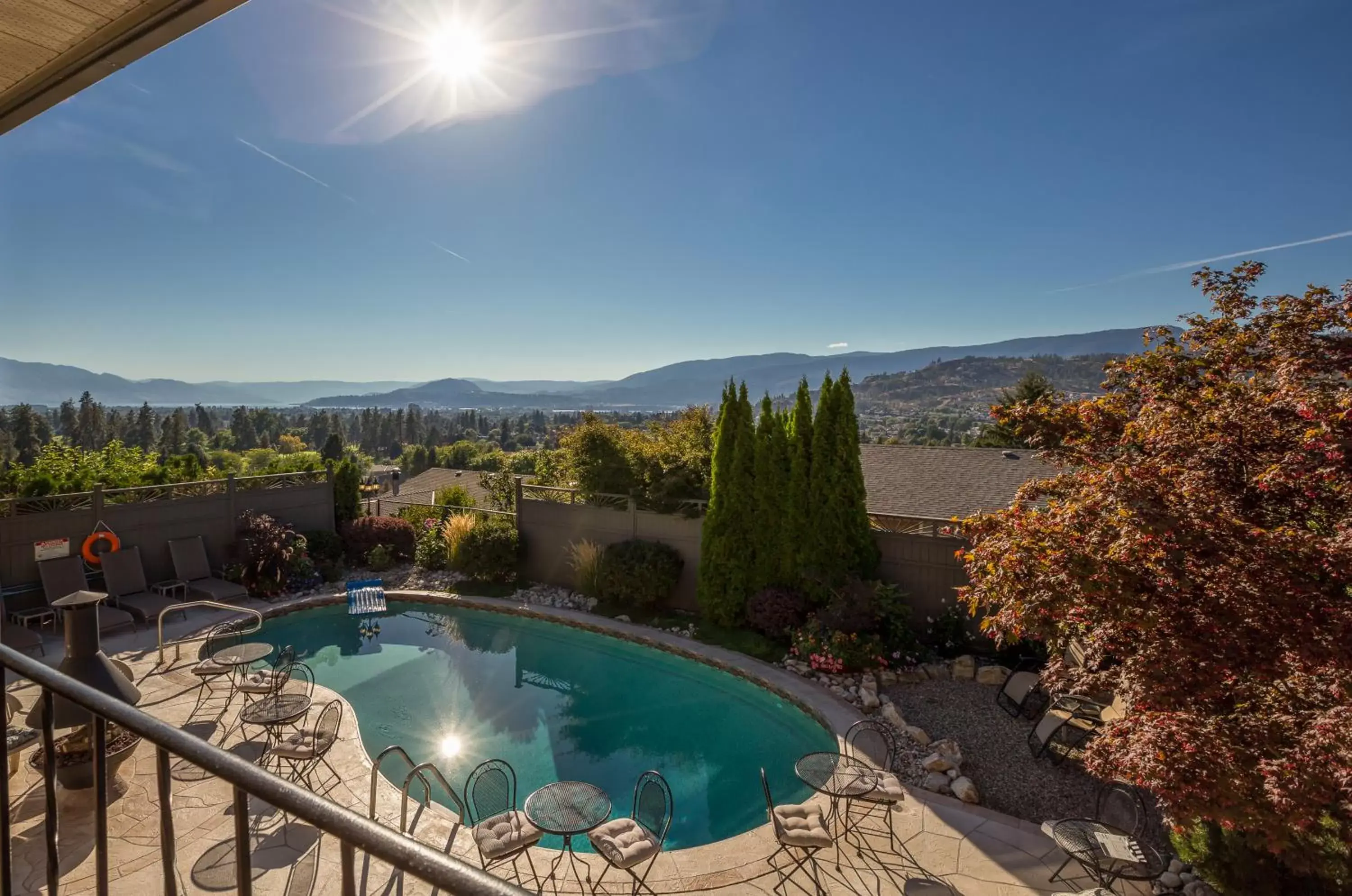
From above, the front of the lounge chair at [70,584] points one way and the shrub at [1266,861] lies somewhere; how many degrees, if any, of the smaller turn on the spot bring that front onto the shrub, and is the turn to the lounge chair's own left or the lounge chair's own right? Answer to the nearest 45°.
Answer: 0° — it already faces it

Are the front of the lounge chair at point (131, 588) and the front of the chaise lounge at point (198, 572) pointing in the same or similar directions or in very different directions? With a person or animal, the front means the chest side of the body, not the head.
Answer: same or similar directions

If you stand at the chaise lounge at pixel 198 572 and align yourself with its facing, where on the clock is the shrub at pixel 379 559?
The shrub is roughly at 10 o'clock from the chaise lounge.

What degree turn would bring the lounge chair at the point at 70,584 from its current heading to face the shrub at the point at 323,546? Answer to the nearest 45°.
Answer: approximately 45° to its left

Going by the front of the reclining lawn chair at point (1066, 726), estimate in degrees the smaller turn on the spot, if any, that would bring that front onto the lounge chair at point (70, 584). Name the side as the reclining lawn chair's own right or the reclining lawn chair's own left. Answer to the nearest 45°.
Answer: approximately 45° to the reclining lawn chair's own right

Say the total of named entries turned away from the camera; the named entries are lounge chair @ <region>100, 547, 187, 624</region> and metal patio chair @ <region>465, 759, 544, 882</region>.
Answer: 0

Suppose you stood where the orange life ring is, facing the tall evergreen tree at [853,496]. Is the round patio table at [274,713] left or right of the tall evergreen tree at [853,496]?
right

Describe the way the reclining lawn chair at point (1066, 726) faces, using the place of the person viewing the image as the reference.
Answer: facing the viewer and to the left of the viewer

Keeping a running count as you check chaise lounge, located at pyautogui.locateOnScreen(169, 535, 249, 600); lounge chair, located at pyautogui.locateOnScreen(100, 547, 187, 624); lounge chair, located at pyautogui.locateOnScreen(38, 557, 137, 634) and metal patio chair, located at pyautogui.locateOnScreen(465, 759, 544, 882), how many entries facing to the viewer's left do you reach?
0

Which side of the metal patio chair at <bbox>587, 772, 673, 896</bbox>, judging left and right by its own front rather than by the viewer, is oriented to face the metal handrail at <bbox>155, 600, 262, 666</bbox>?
right

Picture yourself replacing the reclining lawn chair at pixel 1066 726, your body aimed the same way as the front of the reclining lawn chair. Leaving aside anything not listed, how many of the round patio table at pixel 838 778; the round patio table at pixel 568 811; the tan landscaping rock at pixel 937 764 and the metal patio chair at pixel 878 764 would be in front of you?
4

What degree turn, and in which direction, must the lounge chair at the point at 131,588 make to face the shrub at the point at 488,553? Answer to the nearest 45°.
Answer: approximately 45° to its left

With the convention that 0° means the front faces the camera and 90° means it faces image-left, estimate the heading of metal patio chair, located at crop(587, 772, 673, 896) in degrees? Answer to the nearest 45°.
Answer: approximately 45°

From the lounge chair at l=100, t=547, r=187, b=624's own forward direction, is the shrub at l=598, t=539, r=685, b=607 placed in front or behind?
in front

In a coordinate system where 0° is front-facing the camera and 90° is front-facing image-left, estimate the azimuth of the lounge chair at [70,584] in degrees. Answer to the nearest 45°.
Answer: approximately 315°
